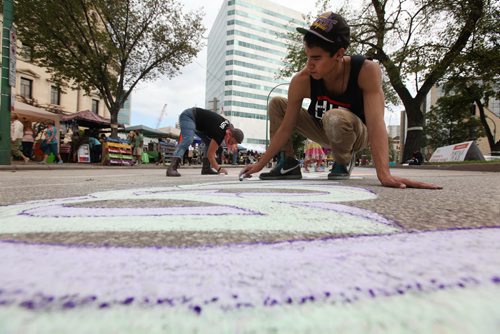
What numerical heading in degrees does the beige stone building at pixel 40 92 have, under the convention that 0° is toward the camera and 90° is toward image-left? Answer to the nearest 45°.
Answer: approximately 315°

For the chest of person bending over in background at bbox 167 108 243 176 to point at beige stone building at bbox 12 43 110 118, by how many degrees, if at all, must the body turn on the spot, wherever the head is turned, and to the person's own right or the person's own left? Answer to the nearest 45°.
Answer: approximately 135° to the person's own left

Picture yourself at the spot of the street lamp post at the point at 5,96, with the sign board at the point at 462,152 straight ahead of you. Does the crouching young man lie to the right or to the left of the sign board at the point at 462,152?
right

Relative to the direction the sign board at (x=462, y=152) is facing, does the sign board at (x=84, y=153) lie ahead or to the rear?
ahead

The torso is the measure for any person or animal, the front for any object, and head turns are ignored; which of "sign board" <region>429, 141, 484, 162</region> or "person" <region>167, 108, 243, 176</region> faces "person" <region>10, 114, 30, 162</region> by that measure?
the sign board

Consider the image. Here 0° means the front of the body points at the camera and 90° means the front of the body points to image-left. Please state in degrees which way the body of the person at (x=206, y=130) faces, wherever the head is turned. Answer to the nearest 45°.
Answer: approximately 270°

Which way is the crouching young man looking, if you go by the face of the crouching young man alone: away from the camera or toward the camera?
toward the camera

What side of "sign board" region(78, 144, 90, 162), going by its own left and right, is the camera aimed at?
front

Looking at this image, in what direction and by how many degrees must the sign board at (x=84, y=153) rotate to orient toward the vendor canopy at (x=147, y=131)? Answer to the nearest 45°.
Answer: approximately 135° to its left

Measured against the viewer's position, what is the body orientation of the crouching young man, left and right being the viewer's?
facing the viewer and to the left of the viewer

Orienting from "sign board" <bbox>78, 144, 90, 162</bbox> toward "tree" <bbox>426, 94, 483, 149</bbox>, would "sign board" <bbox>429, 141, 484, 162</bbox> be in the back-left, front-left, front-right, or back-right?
front-right
